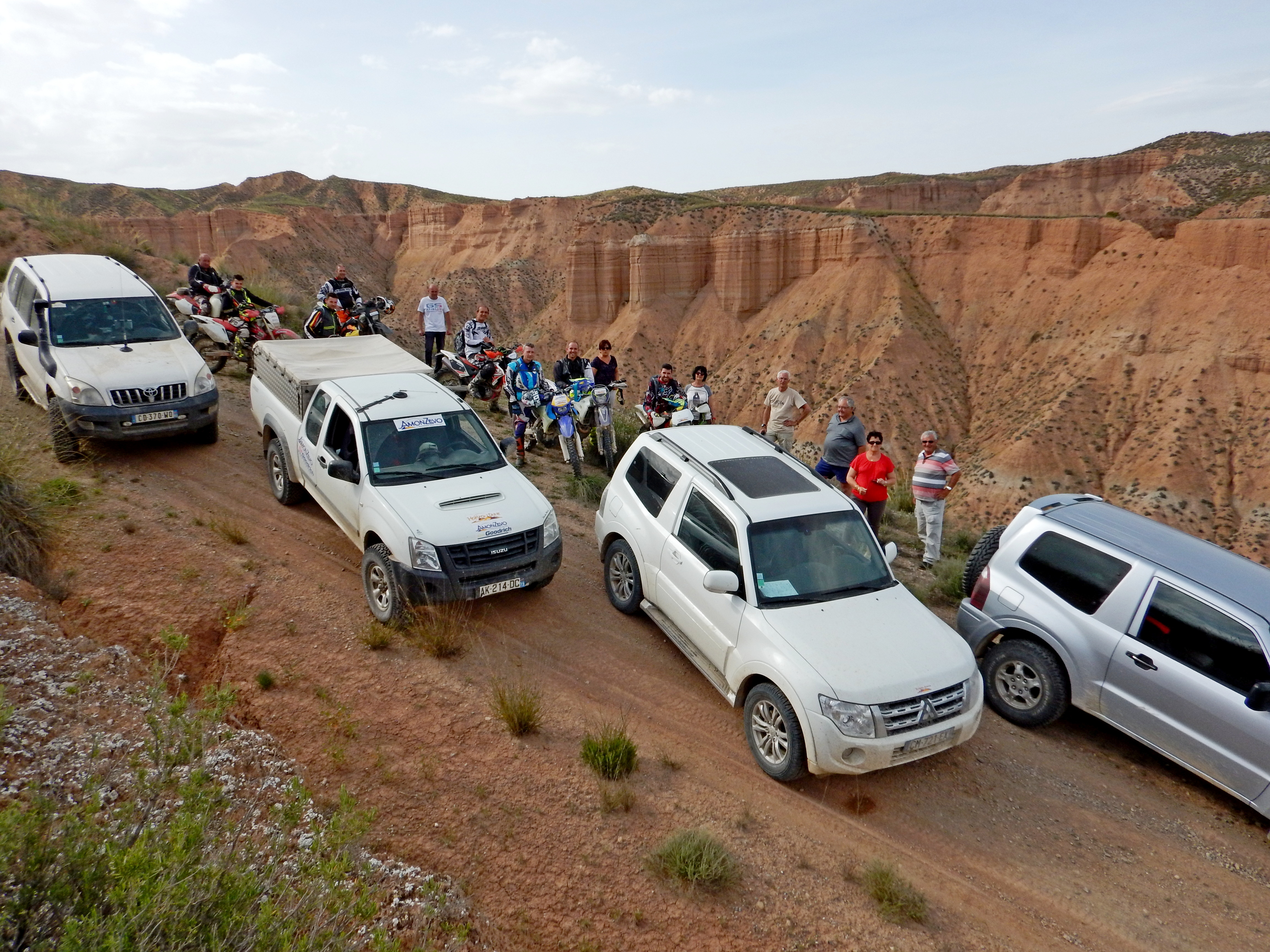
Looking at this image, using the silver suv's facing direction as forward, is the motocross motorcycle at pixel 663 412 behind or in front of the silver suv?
behind

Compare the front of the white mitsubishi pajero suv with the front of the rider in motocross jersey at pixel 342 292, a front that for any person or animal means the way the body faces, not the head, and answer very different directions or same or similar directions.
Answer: same or similar directions

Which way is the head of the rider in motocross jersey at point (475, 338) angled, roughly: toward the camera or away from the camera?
toward the camera

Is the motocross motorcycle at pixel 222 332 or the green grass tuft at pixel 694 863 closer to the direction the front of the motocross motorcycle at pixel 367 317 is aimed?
the green grass tuft

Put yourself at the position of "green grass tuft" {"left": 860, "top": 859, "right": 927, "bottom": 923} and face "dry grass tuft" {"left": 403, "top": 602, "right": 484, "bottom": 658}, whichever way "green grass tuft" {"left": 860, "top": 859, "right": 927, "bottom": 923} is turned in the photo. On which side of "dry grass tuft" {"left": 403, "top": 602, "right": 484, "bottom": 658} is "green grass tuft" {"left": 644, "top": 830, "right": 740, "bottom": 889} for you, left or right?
left

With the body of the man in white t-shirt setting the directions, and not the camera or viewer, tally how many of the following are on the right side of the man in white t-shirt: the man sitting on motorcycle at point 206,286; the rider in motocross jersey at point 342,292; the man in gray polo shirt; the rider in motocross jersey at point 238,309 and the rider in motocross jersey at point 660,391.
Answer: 3

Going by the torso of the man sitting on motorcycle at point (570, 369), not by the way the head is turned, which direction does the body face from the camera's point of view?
toward the camera

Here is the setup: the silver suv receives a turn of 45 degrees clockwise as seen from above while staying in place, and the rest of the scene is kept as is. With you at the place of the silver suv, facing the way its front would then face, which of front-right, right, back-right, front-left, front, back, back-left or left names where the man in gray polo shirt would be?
back

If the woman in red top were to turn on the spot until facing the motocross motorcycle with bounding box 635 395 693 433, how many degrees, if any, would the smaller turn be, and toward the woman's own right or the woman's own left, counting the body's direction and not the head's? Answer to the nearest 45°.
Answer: approximately 135° to the woman's own right

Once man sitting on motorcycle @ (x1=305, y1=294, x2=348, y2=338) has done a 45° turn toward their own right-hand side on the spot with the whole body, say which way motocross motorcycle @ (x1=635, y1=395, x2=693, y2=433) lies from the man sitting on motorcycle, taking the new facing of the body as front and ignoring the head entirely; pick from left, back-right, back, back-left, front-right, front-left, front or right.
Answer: front-left

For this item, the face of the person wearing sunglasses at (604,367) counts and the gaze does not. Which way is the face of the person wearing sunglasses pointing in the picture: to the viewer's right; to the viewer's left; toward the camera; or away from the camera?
toward the camera

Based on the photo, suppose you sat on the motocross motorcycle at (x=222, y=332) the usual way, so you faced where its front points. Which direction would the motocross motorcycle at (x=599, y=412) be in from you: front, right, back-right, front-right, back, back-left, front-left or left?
front

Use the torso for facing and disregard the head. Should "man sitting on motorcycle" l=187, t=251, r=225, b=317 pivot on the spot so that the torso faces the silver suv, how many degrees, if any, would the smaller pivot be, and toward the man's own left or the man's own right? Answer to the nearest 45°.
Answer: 0° — they already face it

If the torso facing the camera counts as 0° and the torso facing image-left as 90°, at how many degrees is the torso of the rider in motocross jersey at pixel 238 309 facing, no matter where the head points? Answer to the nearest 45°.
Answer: approximately 315°

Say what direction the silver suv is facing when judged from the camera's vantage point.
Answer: facing to the right of the viewer

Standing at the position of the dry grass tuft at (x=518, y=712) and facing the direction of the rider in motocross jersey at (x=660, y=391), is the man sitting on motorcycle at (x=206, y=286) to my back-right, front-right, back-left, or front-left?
front-left
